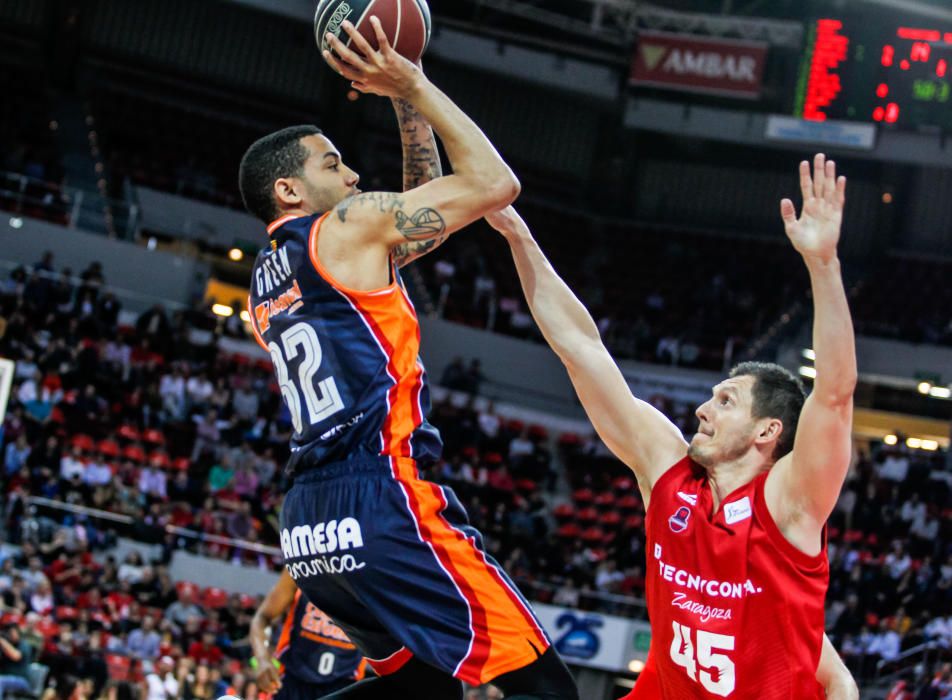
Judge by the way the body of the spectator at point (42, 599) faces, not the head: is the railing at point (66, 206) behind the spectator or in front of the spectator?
behind

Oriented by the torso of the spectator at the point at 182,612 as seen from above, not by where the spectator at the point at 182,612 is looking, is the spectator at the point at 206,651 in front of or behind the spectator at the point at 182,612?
in front

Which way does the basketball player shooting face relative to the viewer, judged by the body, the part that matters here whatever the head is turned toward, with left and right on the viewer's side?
facing away from the viewer and to the right of the viewer

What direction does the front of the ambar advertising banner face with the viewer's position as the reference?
facing the viewer

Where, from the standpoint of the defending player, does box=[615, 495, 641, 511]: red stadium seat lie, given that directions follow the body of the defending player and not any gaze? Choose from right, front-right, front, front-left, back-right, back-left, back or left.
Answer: back-right

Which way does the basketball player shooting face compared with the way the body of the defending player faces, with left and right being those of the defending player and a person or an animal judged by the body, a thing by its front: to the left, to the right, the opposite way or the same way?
the opposite way

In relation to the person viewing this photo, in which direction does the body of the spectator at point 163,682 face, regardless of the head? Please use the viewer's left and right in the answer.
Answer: facing the viewer and to the right of the viewer

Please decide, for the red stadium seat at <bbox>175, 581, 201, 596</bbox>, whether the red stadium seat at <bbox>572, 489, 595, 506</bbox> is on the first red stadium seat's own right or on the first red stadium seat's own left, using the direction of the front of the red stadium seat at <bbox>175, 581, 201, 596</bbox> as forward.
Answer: on the first red stadium seat's own left

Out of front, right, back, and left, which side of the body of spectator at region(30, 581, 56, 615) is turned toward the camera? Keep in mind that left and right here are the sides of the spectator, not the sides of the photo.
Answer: front

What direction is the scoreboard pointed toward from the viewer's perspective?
toward the camera

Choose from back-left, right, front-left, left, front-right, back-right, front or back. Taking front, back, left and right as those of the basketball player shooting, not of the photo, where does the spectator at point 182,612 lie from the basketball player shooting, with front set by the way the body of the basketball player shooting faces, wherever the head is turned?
front-left

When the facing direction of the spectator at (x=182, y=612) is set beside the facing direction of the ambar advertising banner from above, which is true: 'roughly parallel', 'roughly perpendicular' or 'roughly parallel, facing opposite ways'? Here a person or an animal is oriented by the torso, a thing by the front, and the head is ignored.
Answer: roughly parallel

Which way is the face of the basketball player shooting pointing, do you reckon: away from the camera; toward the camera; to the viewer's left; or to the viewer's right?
to the viewer's right

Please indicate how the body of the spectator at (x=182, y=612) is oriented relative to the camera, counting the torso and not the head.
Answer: toward the camera
